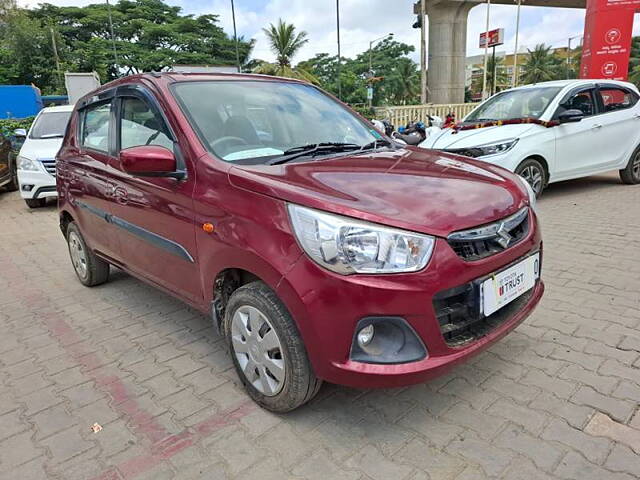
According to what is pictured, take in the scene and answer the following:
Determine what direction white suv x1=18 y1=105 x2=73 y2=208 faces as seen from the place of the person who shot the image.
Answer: facing the viewer

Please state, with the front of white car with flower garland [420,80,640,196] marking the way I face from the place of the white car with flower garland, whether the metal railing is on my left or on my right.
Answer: on my right

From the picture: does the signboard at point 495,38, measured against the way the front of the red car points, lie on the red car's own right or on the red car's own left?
on the red car's own left

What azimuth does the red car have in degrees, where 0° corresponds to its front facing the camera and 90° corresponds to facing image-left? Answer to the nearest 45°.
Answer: approximately 315°

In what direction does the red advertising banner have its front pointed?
toward the camera

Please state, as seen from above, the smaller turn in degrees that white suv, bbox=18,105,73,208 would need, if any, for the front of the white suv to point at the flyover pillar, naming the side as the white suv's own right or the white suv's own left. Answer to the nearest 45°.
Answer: approximately 135° to the white suv's own left

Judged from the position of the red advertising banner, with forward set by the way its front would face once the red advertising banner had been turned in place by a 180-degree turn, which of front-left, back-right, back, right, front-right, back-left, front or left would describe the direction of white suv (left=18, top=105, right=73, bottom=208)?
back-left

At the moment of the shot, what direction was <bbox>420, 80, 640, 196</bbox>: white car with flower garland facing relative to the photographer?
facing the viewer and to the left of the viewer

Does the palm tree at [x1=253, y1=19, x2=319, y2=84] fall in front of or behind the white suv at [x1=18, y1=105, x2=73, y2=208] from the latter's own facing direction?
behind

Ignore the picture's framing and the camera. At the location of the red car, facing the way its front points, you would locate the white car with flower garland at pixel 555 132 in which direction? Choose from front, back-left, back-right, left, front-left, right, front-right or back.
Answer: left
